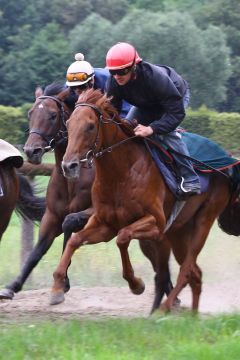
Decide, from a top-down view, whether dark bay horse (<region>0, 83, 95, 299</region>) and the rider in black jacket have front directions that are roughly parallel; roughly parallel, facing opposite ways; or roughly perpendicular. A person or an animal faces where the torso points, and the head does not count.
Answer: roughly parallel

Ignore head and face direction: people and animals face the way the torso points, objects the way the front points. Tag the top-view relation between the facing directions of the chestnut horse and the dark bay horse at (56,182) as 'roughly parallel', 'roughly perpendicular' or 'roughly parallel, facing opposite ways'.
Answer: roughly parallel

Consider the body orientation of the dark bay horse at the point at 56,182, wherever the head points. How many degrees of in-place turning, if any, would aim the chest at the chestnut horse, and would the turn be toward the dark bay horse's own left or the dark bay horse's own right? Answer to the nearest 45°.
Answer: approximately 90° to the dark bay horse's own left

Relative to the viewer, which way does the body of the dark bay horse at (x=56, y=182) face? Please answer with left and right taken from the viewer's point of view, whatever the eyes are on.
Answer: facing the viewer and to the left of the viewer

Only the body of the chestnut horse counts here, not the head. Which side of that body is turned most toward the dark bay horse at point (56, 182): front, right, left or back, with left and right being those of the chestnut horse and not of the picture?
right

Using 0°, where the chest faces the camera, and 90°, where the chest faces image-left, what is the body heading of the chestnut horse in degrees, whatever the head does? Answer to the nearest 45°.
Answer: approximately 45°

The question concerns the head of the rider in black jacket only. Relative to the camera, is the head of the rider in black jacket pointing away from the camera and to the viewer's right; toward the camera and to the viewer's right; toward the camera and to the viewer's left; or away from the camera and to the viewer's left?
toward the camera and to the viewer's left

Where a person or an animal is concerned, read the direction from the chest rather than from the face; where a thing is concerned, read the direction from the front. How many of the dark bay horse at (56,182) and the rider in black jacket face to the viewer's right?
0
